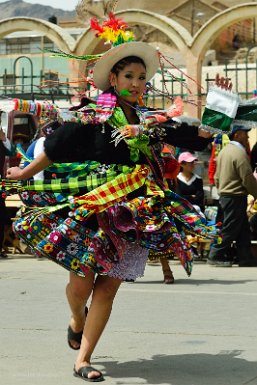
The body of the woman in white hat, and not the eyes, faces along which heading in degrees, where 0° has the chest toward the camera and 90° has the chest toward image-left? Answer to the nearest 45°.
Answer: approximately 315°

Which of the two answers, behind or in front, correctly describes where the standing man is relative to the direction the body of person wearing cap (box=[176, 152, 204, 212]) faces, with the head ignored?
in front

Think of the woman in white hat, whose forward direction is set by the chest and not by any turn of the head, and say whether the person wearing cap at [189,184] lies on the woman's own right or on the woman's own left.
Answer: on the woman's own left

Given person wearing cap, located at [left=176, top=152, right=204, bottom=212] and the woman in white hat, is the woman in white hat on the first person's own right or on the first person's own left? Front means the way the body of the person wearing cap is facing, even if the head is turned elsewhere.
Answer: on the first person's own right

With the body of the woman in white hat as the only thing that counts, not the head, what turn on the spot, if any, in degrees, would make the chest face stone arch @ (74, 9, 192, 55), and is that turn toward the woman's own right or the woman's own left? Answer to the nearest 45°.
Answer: approximately 135° to the woman's own left

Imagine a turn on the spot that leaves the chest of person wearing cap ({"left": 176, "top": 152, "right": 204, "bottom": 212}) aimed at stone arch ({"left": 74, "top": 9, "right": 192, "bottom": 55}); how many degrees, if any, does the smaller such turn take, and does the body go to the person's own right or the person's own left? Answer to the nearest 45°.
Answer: approximately 135° to the person's own left

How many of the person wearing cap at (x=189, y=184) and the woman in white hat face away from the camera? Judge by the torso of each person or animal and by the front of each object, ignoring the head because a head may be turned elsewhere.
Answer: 0

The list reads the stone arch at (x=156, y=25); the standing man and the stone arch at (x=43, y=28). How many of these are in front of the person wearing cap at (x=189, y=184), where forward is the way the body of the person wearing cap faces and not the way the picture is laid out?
1
